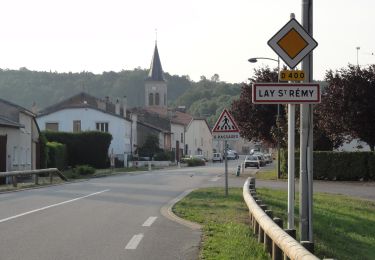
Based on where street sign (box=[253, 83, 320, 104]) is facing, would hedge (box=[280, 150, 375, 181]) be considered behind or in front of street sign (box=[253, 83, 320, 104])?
behind

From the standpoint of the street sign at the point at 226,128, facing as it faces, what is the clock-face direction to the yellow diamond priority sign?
The yellow diamond priority sign is roughly at 12 o'clock from the street sign.

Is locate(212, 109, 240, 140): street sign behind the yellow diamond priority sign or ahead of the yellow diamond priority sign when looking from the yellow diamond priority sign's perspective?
behind

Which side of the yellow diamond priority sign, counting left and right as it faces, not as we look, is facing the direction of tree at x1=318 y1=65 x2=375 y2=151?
back

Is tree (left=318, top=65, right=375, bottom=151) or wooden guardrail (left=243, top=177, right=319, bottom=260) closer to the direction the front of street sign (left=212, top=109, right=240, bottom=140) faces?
the wooden guardrail

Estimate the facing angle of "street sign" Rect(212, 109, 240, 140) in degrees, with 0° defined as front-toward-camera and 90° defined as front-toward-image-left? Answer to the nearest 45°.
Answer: approximately 0°

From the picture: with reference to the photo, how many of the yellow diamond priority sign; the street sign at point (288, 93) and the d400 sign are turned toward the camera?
3
